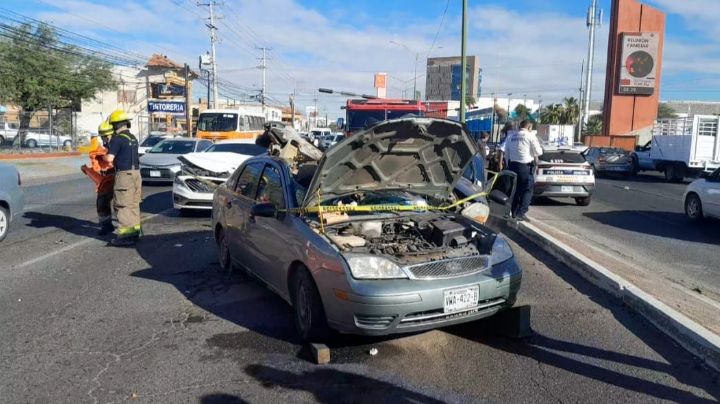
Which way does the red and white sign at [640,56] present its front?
toward the camera

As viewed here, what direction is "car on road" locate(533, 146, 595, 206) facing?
away from the camera

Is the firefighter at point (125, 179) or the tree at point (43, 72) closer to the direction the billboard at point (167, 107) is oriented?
the firefighter

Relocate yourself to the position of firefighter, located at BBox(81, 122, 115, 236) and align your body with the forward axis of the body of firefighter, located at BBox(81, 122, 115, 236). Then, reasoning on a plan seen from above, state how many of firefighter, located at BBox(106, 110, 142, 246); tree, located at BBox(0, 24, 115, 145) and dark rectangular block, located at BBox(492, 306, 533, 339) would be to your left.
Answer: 1

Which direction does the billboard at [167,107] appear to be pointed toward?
toward the camera

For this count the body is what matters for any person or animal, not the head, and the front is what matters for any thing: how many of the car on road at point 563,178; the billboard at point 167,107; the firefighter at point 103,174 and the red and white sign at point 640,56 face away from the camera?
1

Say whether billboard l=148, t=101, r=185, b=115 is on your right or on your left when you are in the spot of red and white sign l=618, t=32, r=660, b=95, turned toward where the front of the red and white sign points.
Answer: on your right

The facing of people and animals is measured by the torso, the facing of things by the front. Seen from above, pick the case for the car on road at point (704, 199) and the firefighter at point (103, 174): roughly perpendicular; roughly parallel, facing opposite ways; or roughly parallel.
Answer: roughly perpendicular

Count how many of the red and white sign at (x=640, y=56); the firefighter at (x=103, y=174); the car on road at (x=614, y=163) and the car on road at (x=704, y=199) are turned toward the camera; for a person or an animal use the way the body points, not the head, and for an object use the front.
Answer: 1

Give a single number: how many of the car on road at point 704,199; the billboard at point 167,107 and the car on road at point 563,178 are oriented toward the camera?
1

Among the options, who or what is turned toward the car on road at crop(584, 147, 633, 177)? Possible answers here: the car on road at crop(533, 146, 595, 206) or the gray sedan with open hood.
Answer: the car on road at crop(533, 146, 595, 206)
